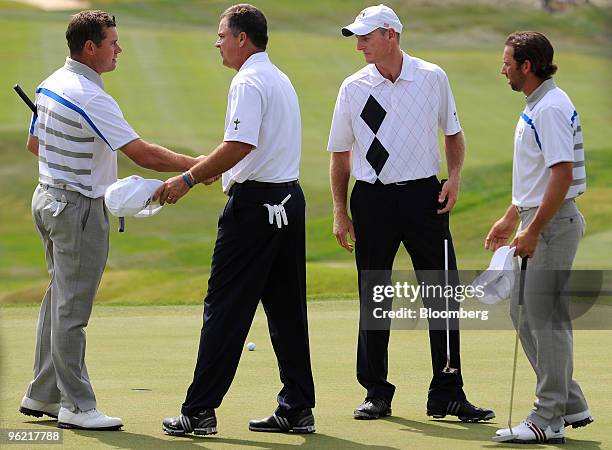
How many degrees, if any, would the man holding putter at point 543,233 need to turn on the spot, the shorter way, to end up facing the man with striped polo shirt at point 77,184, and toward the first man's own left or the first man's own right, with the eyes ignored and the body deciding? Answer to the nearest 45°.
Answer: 0° — they already face them

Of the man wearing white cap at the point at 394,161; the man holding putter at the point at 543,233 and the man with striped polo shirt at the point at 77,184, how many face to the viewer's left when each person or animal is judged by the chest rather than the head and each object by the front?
1

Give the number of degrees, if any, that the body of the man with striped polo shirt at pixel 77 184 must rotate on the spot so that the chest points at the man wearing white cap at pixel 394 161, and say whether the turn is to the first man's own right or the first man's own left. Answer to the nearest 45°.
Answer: approximately 45° to the first man's own right

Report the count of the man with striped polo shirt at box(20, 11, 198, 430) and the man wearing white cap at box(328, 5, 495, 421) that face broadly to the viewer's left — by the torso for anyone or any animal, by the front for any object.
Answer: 0

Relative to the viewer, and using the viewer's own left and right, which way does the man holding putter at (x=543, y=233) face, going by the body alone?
facing to the left of the viewer

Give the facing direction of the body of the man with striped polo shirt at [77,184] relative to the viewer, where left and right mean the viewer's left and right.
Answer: facing away from the viewer and to the right of the viewer

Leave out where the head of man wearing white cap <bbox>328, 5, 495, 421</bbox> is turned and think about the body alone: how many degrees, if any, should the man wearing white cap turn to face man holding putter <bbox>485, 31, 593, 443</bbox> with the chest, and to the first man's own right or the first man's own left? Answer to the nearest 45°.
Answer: approximately 45° to the first man's own left

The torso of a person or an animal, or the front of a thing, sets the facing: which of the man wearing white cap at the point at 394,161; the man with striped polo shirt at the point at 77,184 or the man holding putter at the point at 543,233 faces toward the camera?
the man wearing white cap

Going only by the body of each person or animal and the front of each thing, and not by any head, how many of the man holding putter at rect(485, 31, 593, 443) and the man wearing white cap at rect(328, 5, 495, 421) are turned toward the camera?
1

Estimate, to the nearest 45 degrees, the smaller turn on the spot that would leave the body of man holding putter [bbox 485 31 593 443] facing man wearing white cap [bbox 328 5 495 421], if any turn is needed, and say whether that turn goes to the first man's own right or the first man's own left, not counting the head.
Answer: approximately 45° to the first man's own right

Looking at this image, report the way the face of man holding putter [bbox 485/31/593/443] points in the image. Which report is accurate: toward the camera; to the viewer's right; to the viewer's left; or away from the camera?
to the viewer's left

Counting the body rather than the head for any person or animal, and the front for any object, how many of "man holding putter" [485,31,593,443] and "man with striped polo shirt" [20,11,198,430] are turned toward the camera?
0
